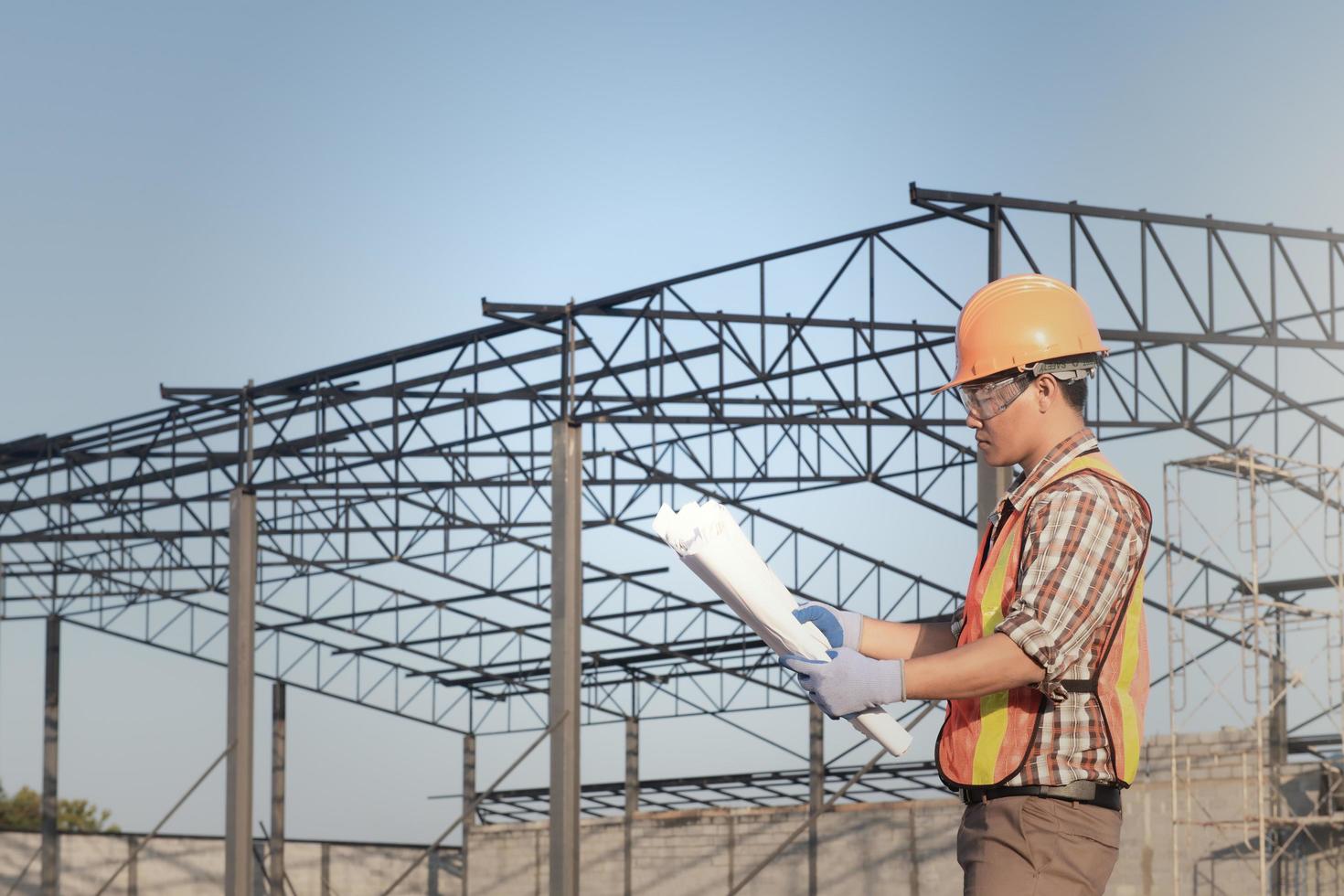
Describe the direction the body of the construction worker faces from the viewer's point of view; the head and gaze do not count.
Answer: to the viewer's left

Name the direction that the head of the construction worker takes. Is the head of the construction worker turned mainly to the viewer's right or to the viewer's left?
to the viewer's left
